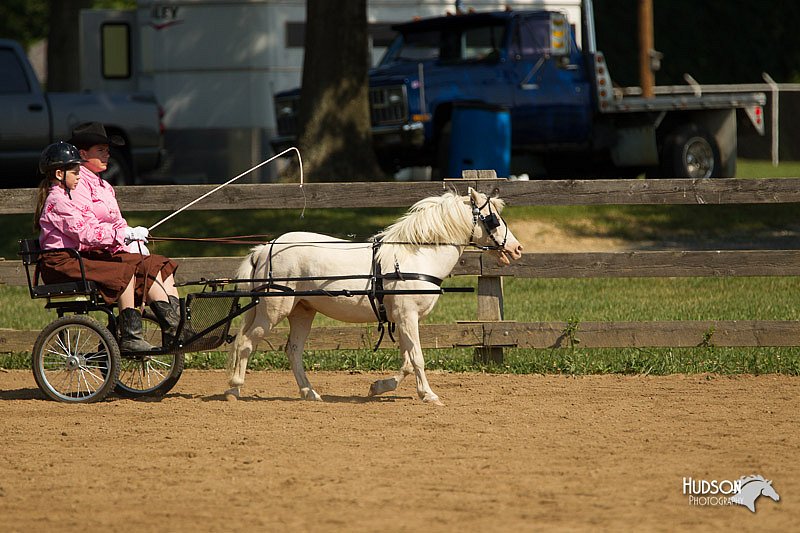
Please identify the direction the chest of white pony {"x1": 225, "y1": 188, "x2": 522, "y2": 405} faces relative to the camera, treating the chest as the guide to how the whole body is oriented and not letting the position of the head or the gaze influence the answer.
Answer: to the viewer's right

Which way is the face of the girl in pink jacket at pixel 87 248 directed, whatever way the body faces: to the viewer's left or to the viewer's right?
to the viewer's right

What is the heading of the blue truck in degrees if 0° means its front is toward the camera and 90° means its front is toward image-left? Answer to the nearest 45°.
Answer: approximately 45°

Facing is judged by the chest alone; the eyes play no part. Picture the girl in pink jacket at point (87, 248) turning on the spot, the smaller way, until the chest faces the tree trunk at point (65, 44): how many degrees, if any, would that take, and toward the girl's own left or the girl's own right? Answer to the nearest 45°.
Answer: approximately 90° to the girl's own left

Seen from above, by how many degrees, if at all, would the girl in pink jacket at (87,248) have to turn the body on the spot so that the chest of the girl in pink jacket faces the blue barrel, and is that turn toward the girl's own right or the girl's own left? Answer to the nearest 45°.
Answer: approximately 45° to the girl's own left

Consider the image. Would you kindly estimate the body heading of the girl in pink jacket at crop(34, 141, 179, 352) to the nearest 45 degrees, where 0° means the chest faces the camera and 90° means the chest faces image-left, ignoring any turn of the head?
approximately 270°

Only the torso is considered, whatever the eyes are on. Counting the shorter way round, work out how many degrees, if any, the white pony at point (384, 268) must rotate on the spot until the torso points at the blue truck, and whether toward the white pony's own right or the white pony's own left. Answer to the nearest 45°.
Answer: approximately 90° to the white pony's own left

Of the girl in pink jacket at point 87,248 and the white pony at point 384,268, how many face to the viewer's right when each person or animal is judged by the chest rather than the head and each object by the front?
2

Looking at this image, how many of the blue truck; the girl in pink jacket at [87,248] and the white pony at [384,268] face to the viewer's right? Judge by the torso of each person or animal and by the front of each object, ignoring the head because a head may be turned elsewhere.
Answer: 2

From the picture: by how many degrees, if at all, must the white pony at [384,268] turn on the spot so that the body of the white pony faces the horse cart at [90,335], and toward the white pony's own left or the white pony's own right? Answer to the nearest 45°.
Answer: approximately 180°
